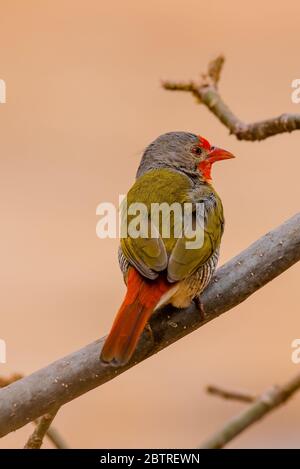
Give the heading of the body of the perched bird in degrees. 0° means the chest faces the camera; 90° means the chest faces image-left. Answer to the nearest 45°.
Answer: approximately 225°
